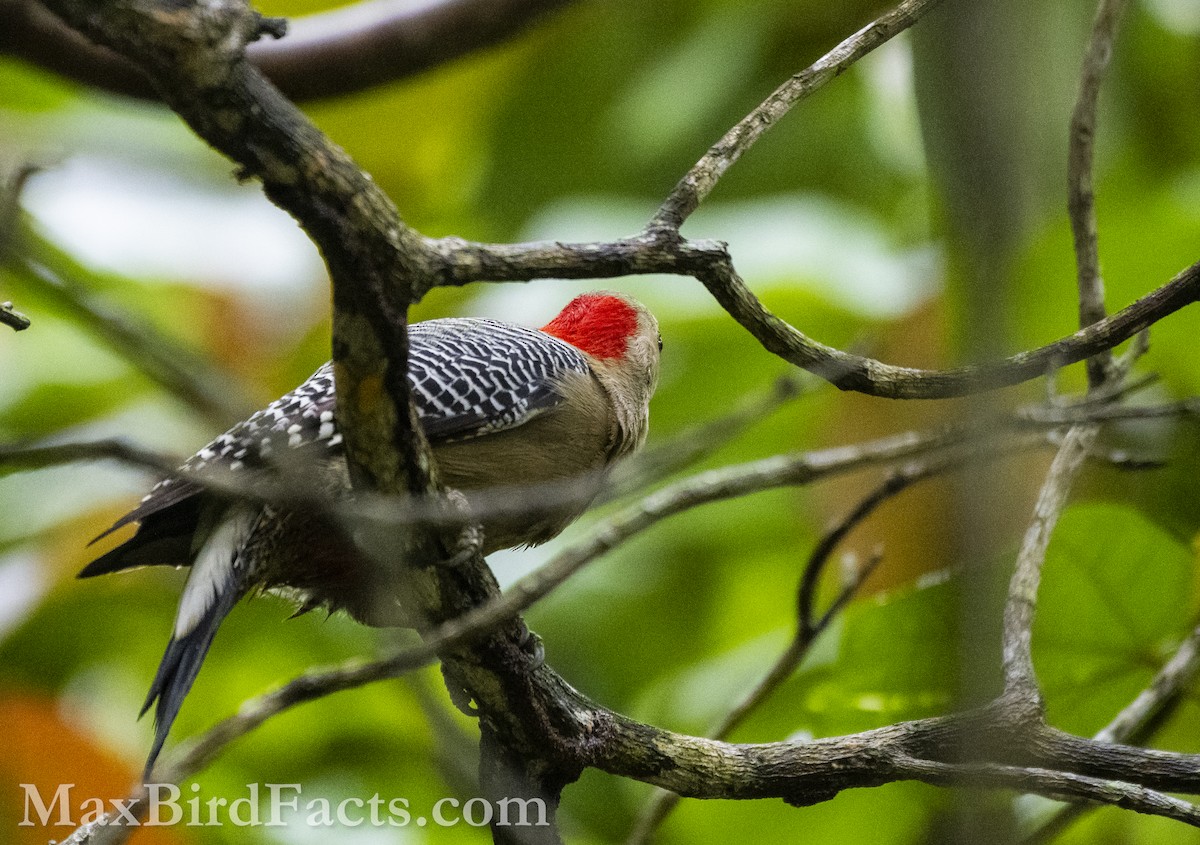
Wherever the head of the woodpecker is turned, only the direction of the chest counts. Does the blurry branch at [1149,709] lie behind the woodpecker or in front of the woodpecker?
in front

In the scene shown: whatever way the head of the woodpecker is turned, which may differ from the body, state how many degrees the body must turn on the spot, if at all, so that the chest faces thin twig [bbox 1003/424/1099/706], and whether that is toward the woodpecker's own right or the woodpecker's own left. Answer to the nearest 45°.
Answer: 0° — it already faces it

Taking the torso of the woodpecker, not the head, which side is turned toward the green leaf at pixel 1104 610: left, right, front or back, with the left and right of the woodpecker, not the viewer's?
front

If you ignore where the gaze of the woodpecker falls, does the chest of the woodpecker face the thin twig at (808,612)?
yes

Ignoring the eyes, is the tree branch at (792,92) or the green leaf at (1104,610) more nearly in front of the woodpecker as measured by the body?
the green leaf

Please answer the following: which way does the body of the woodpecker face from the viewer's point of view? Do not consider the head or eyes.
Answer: to the viewer's right
